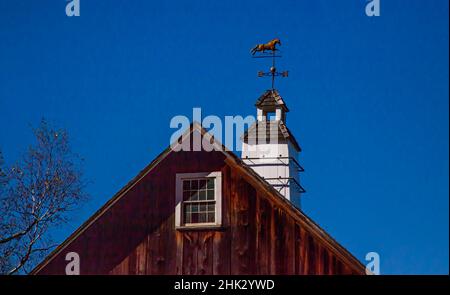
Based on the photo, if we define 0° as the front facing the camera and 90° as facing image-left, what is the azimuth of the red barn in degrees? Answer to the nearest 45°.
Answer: approximately 0°
